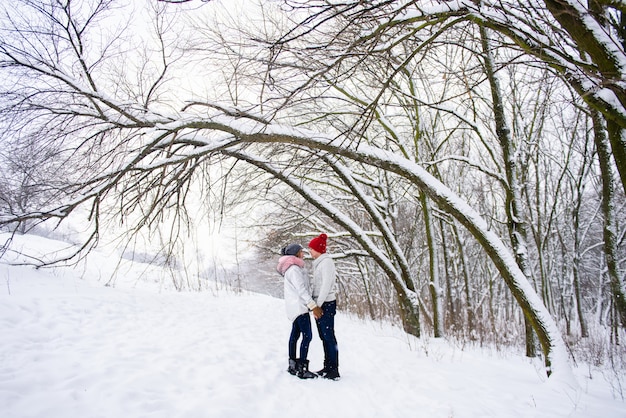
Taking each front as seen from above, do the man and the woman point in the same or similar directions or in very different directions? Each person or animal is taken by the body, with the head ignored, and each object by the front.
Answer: very different directions

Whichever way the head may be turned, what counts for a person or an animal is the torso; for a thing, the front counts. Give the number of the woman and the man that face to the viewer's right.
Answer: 1

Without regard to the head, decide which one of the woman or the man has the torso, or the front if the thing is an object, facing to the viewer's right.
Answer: the woman

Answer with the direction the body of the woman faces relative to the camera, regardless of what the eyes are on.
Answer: to the viewer's right

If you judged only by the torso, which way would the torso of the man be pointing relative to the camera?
to the viewer's left

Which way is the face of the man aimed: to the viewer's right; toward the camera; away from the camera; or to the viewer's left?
to the viewer's left
